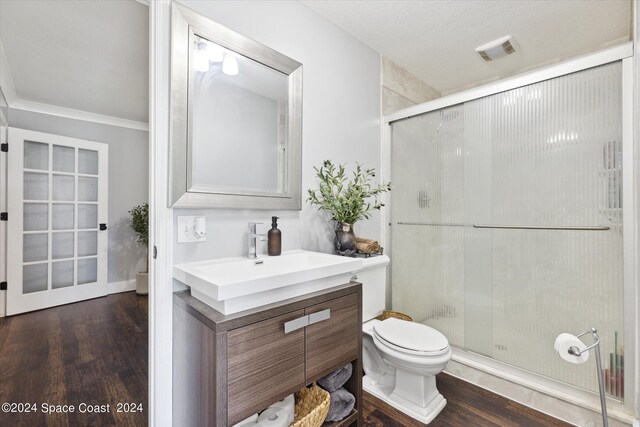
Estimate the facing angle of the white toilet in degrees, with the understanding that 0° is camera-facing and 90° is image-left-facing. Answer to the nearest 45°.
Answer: approximately 315°

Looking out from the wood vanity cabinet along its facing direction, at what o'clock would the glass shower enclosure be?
The glass shower enclosure is roughly at 10 o'clock from the wood vanity cabinet.

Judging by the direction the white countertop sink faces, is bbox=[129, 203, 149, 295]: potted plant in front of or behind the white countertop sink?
behind

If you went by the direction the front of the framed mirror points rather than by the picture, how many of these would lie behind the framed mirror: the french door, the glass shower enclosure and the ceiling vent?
1

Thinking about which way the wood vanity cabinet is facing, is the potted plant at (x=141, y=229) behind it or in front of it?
behind
